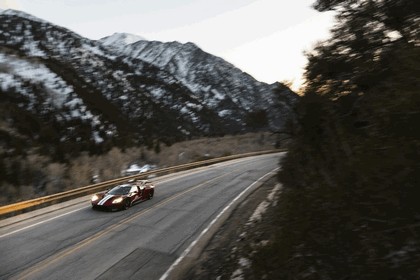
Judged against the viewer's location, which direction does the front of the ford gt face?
facing the viewer and to the left of the viewer
